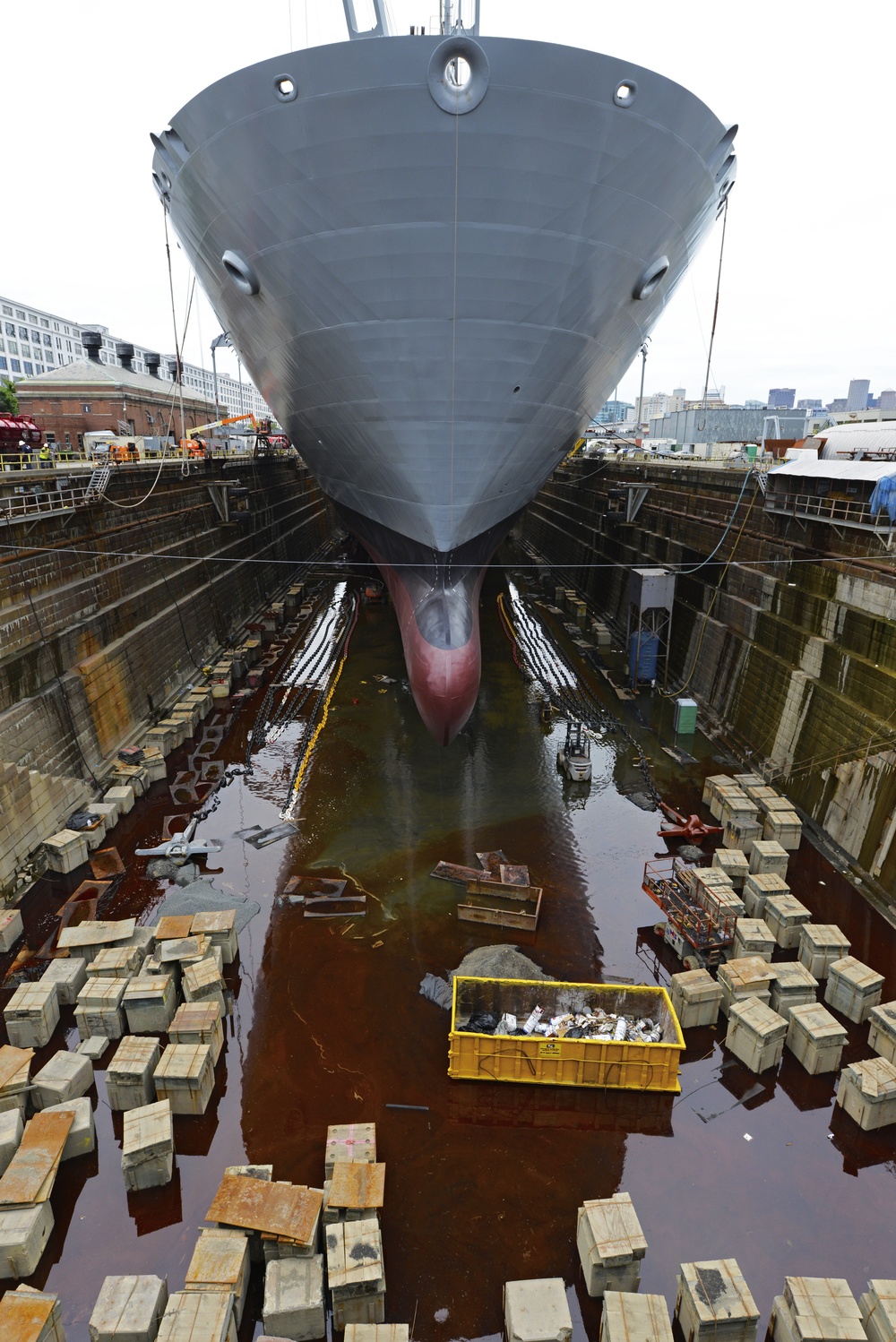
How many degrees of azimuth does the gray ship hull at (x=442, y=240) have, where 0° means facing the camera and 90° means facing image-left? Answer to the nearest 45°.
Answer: approximately 0°

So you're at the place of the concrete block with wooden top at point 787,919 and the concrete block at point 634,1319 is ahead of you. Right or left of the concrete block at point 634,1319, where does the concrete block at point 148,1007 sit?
right
